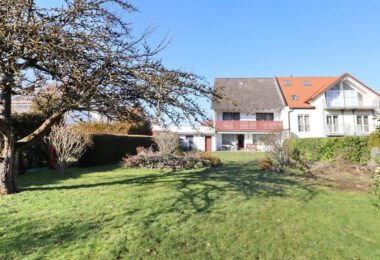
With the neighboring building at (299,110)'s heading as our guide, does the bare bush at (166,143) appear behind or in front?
in front

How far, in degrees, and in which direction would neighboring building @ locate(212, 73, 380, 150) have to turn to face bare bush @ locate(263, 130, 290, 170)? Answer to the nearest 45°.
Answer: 0° — it already faces it

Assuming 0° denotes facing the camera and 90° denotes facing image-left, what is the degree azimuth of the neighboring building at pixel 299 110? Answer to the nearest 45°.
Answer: approximately 0°

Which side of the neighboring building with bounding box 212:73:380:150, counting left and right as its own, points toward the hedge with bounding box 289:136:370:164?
front
